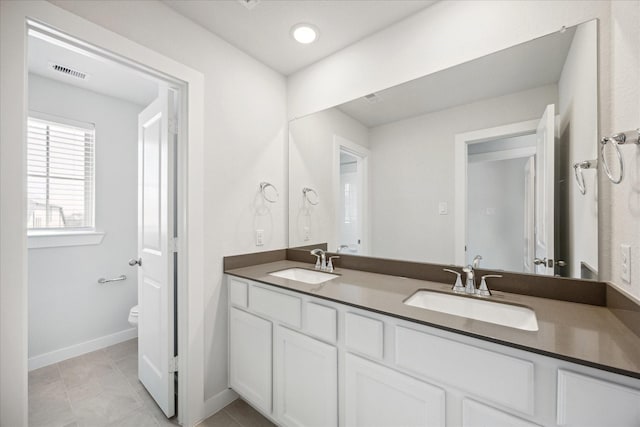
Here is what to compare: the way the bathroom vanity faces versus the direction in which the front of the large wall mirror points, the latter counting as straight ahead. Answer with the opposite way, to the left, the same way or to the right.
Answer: the same way

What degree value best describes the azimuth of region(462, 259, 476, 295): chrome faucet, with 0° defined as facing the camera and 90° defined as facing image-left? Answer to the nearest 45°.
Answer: approximately 45°

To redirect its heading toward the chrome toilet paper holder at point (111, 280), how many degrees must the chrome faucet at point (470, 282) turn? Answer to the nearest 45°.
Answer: approximately 45° to its right

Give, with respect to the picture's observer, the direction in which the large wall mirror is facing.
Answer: facing the viewer and to the left of the viewer

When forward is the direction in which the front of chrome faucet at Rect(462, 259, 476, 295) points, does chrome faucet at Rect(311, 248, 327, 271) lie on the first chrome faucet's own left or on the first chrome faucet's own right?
on the first chrome faucet's own right

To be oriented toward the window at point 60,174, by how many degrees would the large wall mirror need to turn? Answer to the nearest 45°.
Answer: approximately 45° to its right

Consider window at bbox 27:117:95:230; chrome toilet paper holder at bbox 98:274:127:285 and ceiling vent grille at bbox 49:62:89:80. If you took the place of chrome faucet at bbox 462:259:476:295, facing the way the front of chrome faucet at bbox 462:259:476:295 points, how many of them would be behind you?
0

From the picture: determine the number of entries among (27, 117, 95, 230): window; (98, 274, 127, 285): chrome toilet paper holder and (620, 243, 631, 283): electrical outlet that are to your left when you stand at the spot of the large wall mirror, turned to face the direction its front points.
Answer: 1

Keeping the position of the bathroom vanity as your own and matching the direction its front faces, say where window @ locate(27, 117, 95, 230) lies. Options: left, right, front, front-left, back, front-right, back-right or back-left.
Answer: front-right

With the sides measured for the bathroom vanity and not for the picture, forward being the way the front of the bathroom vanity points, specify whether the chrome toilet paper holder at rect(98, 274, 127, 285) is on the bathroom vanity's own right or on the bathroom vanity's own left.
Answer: on the bathroom vanity's own right

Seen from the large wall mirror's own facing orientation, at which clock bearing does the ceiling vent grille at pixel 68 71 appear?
The ceiling vent grille is roughly at 1 o'clock from the large wall mirror.

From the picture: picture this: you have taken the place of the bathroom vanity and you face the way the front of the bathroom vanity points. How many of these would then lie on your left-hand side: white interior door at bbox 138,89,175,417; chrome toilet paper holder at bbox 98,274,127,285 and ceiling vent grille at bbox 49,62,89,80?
0
